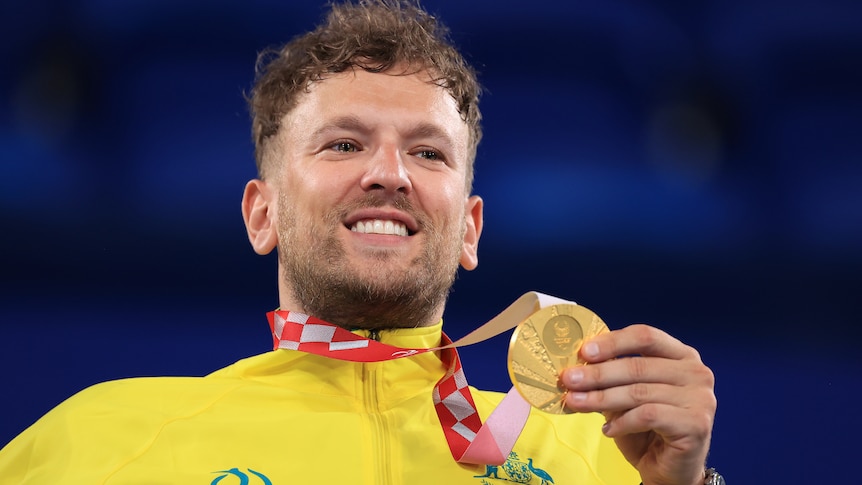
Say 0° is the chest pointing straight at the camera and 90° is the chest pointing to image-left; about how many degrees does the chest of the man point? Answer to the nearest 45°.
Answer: approximately 0°
